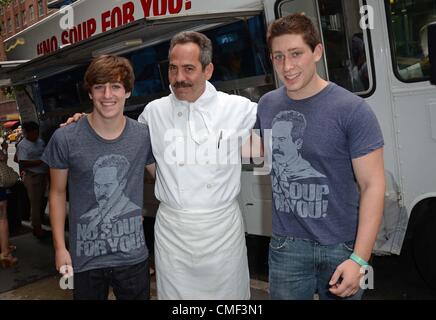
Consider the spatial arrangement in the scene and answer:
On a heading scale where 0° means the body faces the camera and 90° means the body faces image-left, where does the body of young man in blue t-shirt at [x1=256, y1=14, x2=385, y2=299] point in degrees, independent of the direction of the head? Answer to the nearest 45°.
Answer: approximately 45°

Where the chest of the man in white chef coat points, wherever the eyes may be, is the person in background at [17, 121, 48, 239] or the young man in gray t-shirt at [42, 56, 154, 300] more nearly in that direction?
the young man in gray t-shirt

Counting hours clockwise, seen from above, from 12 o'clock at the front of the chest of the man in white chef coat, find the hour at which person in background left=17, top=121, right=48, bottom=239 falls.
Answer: The person in background is roughly at 5 o'clock from the man in white chef coat.

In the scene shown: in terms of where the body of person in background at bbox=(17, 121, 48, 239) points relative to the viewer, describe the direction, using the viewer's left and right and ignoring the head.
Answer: facing the viewer and to the right of the viewer

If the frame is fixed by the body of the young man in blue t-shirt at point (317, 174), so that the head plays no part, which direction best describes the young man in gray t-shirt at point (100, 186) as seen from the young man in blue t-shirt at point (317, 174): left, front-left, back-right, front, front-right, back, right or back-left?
front-right

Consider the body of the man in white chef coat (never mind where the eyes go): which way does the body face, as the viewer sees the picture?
toward the camera

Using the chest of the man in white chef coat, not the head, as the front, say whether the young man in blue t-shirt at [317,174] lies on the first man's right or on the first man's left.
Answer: on the first man's left

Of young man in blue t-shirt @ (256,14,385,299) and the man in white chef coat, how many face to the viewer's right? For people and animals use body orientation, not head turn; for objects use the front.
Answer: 0

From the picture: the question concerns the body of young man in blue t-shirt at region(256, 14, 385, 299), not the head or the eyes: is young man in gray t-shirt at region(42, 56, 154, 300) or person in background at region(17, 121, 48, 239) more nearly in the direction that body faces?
the young man in gray t-shirt
